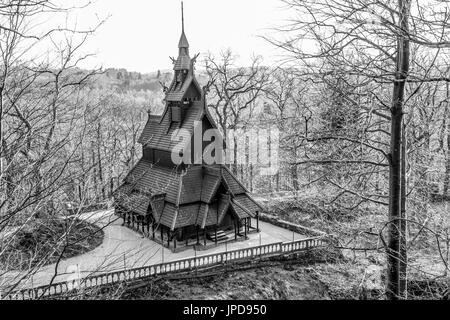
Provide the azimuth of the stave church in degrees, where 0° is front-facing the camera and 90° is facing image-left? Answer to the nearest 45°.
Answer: approximately 315°
